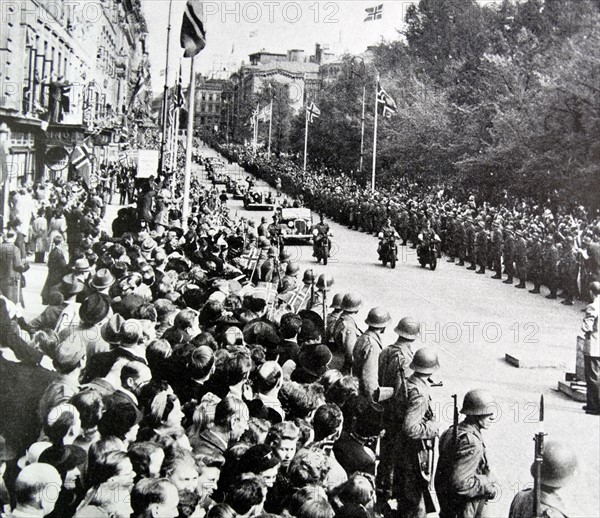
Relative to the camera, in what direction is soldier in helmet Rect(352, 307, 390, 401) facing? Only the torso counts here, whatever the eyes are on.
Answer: to the viewer's right

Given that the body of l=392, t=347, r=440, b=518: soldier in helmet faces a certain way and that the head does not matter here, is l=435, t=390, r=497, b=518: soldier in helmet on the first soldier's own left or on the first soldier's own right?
on the first soldier's own right

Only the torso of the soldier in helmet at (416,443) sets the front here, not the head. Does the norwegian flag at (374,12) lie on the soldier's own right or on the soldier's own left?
on the soldier's own left

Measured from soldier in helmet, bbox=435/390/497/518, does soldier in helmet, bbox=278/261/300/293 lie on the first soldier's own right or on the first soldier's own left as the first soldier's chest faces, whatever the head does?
on the first soldier's own left

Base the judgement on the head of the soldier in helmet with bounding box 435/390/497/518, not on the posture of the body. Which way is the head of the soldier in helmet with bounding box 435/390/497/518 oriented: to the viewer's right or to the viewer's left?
to the viewer's right

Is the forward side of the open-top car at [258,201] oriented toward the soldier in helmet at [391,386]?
yes

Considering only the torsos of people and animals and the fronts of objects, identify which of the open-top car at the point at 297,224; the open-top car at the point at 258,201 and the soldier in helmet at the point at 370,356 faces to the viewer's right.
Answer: the soldier in helmet

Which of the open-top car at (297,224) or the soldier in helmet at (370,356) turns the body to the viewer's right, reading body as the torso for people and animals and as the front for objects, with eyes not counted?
the soldier in helmet

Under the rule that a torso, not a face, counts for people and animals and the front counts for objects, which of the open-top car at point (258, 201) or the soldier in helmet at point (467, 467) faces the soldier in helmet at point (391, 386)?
the open-top car

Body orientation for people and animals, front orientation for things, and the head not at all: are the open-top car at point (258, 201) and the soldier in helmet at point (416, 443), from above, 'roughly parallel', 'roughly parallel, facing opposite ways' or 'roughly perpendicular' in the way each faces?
roughly perpendicular

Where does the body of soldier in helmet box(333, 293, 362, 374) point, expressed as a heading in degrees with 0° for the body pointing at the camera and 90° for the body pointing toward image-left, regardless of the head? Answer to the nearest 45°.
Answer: approximately 225°

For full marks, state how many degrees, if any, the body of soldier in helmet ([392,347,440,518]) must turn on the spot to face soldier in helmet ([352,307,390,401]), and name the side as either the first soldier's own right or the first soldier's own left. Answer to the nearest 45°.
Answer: approximately 90° to the first soldier's own left

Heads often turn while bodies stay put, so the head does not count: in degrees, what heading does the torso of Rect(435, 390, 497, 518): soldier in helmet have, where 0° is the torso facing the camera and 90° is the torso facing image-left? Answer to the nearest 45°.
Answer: approximately 270°

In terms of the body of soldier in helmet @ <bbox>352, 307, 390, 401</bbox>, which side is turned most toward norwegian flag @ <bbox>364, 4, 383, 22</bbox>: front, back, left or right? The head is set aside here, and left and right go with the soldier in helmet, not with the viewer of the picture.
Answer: left
